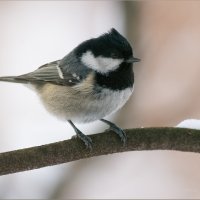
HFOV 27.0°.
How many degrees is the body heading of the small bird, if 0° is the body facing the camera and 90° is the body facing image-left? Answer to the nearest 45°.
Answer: approximately 270°
